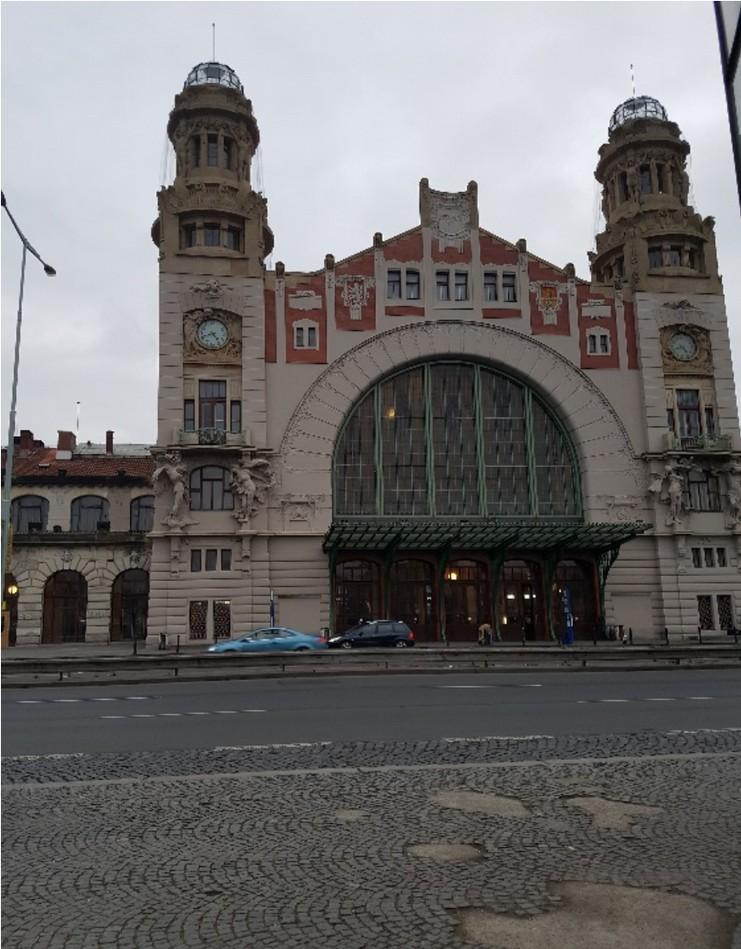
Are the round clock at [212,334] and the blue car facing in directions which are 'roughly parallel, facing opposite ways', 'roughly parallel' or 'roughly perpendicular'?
roughly perpendicular

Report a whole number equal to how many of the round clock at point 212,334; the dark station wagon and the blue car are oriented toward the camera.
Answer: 1

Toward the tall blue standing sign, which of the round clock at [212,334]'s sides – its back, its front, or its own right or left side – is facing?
left
